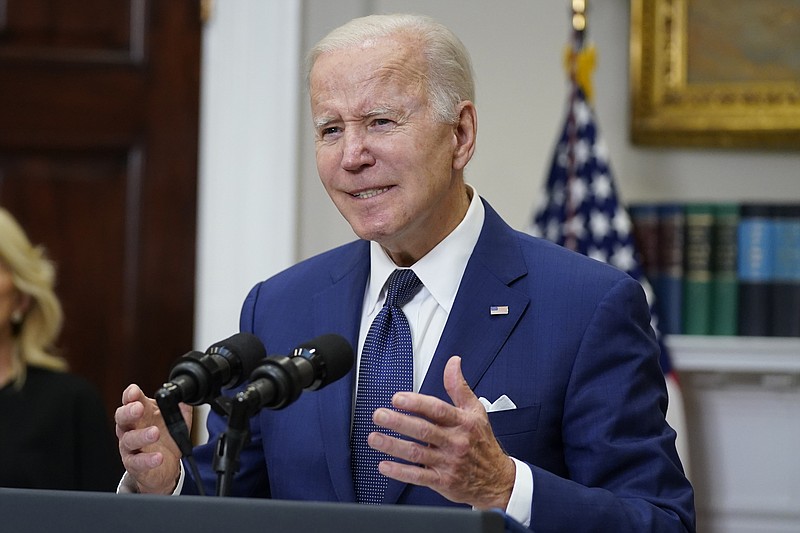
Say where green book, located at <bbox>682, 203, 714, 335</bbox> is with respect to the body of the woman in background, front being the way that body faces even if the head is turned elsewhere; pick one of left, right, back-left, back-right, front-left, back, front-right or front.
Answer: back-left

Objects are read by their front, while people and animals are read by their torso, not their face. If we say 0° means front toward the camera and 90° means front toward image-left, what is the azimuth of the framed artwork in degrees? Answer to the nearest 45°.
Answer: approximately 0°

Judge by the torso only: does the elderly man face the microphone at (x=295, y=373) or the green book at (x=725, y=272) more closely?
the microphone

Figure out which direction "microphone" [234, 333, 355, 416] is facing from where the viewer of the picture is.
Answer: facing away from the viewer and to the right of the viewer

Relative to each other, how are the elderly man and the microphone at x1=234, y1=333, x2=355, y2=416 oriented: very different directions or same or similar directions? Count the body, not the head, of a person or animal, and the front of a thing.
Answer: very different directions

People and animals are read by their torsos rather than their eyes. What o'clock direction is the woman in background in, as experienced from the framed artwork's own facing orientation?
The woman in background is roughly at 2 o'clock from the framed artwork.

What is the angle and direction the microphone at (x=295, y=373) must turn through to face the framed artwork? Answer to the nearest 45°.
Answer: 0° — it already faces it

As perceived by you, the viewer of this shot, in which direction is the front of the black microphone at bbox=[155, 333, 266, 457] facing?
facing away from the viewer and to the right of the viewer
